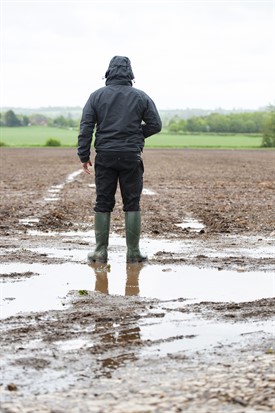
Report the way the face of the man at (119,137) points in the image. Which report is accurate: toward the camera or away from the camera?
away from the camera

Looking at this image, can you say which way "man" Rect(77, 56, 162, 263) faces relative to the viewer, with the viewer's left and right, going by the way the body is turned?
facing away from the viewer
